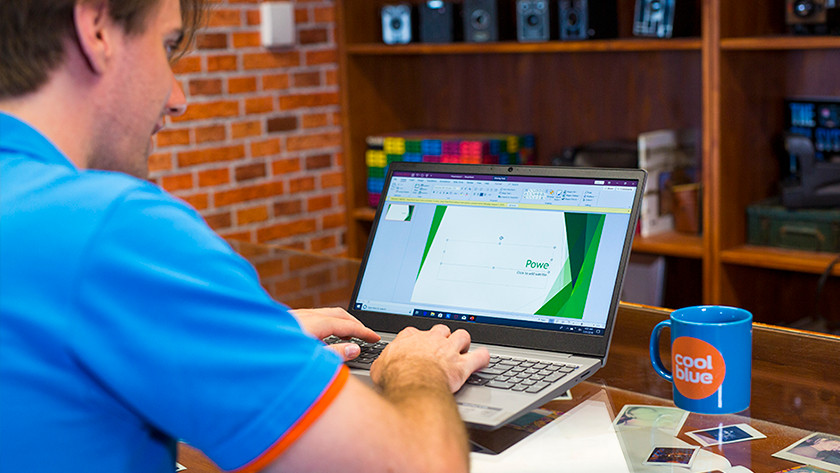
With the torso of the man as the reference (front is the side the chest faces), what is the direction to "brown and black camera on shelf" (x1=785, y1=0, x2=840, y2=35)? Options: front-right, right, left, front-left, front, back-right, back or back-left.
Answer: front

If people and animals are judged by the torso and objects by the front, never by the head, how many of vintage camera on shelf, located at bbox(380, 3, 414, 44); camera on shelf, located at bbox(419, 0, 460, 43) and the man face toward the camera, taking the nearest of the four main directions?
2

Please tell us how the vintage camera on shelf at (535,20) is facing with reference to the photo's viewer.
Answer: facing the viewer

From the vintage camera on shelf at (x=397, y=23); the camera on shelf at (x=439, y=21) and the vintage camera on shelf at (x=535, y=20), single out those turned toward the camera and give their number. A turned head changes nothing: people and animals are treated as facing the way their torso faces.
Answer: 3

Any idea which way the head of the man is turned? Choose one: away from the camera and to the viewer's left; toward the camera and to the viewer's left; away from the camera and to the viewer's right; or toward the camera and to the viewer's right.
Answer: away from the camera and to the viewer's right

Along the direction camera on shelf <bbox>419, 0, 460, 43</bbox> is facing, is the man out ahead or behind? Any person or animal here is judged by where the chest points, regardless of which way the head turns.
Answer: ahead

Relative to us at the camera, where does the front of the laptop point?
facing the viewer and to the left of the viewer

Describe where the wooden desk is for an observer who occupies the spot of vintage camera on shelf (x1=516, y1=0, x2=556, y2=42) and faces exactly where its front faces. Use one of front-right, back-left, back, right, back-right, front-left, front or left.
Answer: front

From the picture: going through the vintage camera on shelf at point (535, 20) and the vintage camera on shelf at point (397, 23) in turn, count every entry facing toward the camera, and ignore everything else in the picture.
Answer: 2

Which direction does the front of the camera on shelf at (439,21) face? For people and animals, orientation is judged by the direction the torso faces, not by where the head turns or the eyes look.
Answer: toward the camera

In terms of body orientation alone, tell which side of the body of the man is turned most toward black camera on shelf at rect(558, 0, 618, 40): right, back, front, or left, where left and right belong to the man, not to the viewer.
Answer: front

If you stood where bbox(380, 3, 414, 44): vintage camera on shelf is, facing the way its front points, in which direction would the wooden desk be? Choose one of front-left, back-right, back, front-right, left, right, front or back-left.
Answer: front

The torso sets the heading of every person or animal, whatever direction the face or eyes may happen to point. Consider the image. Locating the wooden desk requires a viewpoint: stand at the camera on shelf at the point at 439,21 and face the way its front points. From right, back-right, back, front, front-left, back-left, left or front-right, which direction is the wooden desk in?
front

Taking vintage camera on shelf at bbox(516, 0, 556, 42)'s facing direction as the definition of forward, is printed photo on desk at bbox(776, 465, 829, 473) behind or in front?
in front
